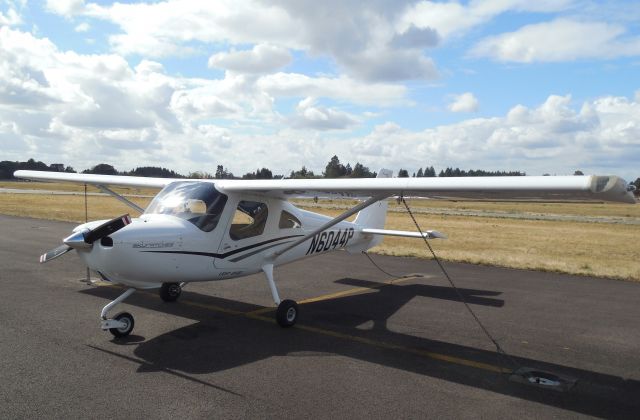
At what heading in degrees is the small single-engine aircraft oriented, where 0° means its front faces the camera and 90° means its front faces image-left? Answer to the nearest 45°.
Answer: approximately 45°

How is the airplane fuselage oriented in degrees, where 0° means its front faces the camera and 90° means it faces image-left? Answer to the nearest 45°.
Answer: approximately 45°
